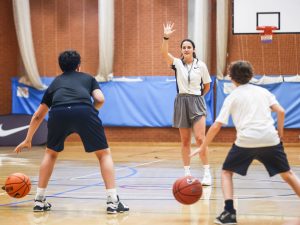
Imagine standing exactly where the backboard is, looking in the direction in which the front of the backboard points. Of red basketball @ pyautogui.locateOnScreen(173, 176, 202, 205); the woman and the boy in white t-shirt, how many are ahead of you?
3

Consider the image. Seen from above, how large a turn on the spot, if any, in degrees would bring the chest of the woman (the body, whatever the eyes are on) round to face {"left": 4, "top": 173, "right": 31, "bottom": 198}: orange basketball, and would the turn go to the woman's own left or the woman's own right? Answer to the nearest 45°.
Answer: approximately 45° to the woman's own right

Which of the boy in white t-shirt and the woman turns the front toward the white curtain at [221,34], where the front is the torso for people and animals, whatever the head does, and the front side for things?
the boy in white t-shirt

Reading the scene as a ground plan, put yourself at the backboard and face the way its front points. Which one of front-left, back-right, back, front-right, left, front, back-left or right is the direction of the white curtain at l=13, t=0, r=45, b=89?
right

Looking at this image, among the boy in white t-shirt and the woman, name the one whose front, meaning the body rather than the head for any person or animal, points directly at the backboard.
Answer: the boy in white t-shirt

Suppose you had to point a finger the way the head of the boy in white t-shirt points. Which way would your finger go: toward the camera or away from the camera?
away from the camera

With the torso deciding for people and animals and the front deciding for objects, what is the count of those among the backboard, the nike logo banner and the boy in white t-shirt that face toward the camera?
2

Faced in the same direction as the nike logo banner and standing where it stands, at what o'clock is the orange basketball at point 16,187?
The orange basketball is roughly at 12 o'clock from the nike logo banner.

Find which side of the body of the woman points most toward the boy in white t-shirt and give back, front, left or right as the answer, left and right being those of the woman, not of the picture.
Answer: front

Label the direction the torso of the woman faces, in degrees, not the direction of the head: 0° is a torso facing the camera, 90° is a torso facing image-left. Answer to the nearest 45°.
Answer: approximately 0°

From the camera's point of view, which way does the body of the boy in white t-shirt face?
away from the camera

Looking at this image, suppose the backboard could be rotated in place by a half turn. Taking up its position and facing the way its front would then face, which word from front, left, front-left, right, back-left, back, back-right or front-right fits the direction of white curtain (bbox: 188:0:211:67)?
left

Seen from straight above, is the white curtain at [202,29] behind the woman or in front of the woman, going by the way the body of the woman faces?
behind

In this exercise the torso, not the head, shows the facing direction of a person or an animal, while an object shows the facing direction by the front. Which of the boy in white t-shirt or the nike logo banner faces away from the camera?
the boy in white t-shirt
